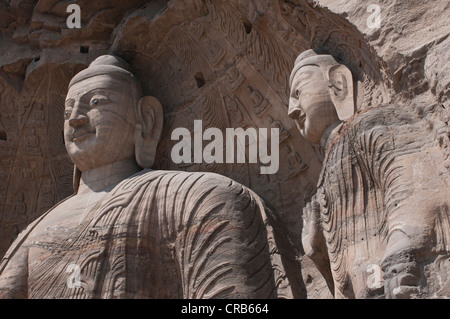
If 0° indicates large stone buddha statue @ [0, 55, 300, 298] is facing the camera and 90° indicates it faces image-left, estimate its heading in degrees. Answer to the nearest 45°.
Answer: approximately 45°

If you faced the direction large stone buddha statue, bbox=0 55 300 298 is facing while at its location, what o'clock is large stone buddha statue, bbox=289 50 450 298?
large stone buddha statue, bbox=289 50 450 298 is roughly at 9 o'clock from large stone buddha statue, bbox=0 55 300 298.
